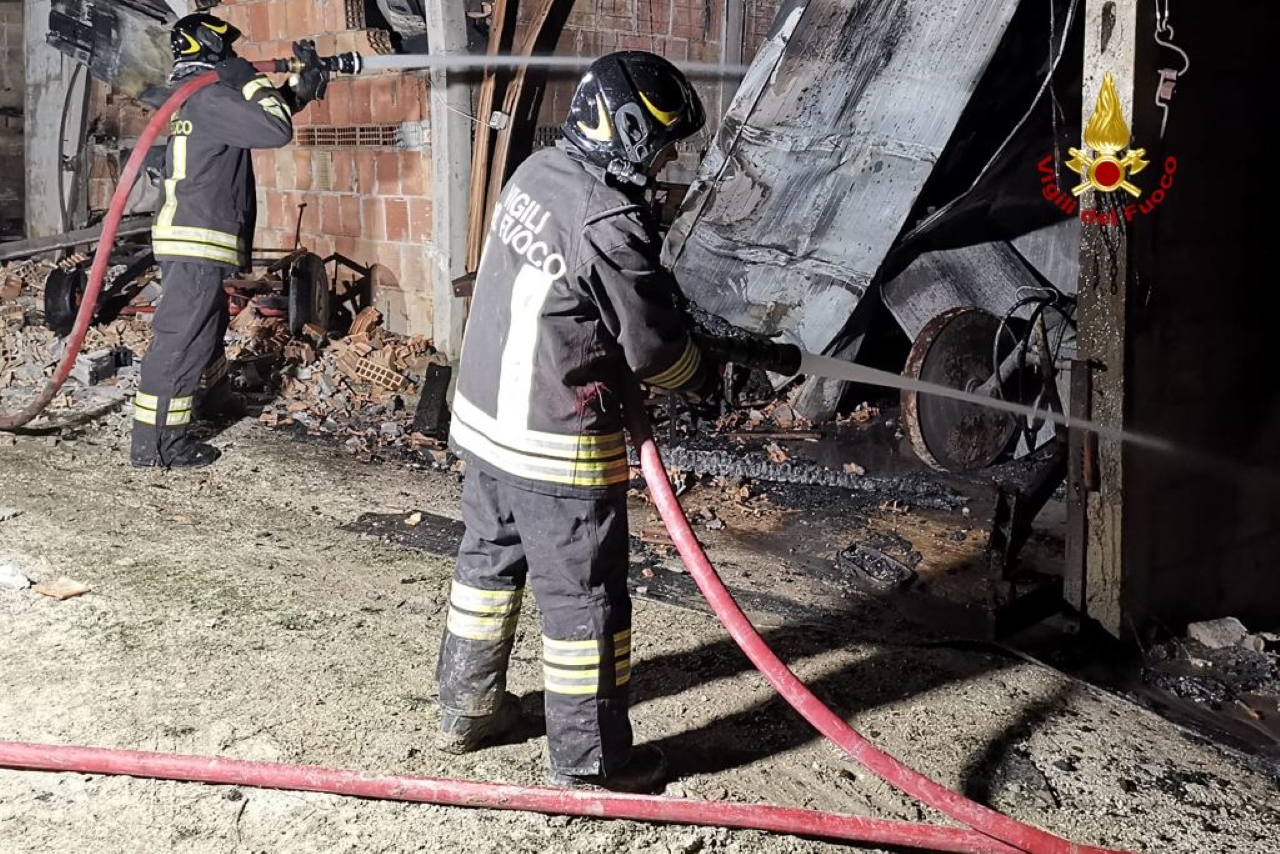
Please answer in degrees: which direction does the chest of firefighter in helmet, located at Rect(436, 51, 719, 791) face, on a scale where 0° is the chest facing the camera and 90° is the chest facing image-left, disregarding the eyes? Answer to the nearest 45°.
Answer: approximately 225°

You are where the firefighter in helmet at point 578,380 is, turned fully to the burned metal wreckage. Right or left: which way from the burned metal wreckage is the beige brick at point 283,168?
left

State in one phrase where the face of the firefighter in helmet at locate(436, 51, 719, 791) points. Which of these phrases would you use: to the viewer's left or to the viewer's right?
to the viewer's right

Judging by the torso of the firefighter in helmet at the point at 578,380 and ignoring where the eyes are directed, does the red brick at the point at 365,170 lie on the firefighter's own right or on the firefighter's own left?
on the firefighter's own left

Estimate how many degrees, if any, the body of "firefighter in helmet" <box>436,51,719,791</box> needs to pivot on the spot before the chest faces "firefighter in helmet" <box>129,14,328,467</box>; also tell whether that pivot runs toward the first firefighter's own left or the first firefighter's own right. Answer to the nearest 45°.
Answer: approximately 90° to the first firefighter's own left

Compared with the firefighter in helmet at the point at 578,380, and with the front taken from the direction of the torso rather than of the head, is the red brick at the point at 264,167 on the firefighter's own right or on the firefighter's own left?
on the firefighter's own left

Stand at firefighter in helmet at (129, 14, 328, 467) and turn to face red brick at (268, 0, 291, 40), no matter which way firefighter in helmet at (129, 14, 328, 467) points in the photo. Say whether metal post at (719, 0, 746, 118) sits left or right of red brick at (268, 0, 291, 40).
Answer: right

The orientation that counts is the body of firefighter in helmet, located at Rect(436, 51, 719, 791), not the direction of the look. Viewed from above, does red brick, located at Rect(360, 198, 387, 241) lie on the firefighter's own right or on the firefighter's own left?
on the firefighter's own left

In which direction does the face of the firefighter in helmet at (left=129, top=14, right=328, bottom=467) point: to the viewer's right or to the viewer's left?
to the viewer's right
